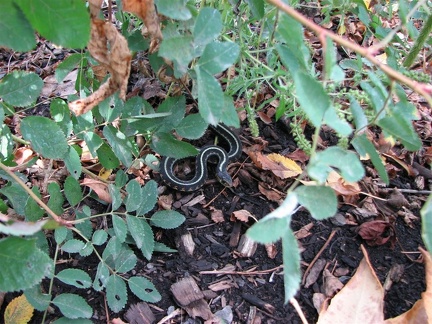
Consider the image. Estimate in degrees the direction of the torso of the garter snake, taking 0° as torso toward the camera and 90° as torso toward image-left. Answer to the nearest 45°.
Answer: approximately 315°

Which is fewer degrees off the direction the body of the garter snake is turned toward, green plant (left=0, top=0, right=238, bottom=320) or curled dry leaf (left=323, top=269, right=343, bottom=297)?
the curled dry leaf

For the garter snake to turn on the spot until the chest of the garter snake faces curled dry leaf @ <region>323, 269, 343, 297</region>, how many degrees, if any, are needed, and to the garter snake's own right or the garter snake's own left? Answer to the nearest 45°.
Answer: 0° — it already faces it

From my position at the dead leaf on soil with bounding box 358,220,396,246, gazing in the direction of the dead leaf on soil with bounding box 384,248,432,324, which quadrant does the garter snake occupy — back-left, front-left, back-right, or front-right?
back-right

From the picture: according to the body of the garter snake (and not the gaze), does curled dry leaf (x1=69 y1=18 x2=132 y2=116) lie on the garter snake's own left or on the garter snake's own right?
on the garter snake's own right

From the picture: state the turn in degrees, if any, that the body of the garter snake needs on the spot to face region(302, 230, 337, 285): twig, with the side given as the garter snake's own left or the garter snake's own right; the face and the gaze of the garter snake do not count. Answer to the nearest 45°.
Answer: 0° — it already faces it
